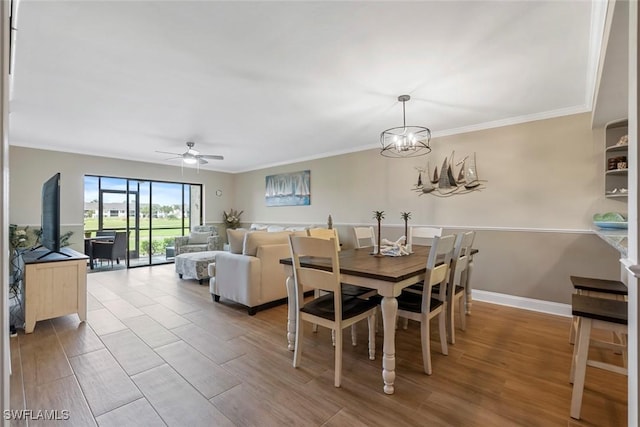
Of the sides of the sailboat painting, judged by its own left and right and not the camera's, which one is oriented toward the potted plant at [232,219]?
right

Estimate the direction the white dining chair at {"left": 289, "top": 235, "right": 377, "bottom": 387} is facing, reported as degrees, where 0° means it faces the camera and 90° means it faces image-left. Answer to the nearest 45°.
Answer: approximately 225°

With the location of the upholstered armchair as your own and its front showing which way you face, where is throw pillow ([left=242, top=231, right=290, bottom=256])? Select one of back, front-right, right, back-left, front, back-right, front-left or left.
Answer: front-left

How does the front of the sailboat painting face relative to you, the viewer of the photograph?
facing the viewer and to the left of the viewer

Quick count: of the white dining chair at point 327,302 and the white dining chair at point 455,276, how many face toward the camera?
0

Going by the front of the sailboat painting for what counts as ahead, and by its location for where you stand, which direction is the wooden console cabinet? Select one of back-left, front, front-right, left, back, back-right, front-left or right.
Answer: front

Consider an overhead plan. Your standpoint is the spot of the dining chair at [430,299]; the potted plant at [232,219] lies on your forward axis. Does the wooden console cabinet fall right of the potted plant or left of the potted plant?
left

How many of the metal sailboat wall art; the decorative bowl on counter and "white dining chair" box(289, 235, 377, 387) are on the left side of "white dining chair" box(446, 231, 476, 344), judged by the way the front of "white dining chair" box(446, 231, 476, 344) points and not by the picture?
1

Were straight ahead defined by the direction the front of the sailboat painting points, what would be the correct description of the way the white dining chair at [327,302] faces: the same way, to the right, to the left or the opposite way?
the opposite way

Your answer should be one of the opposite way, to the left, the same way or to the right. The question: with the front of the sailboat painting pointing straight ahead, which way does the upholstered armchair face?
the same way

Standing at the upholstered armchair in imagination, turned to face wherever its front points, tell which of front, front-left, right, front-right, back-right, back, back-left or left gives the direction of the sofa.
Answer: front-left

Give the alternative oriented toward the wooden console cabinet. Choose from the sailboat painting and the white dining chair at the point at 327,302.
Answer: the sailboat painting

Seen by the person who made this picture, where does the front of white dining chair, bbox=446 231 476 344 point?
facing away from the viewer and to the left of the viewer

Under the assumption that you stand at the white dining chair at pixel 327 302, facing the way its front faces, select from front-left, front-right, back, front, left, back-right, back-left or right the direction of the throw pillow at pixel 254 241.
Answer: left

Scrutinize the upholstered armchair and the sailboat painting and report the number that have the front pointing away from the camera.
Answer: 0
